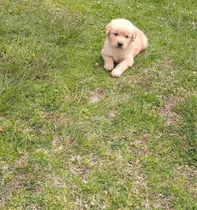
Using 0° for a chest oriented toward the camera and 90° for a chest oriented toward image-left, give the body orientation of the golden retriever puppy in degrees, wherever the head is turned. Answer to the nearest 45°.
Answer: approximately 45°
